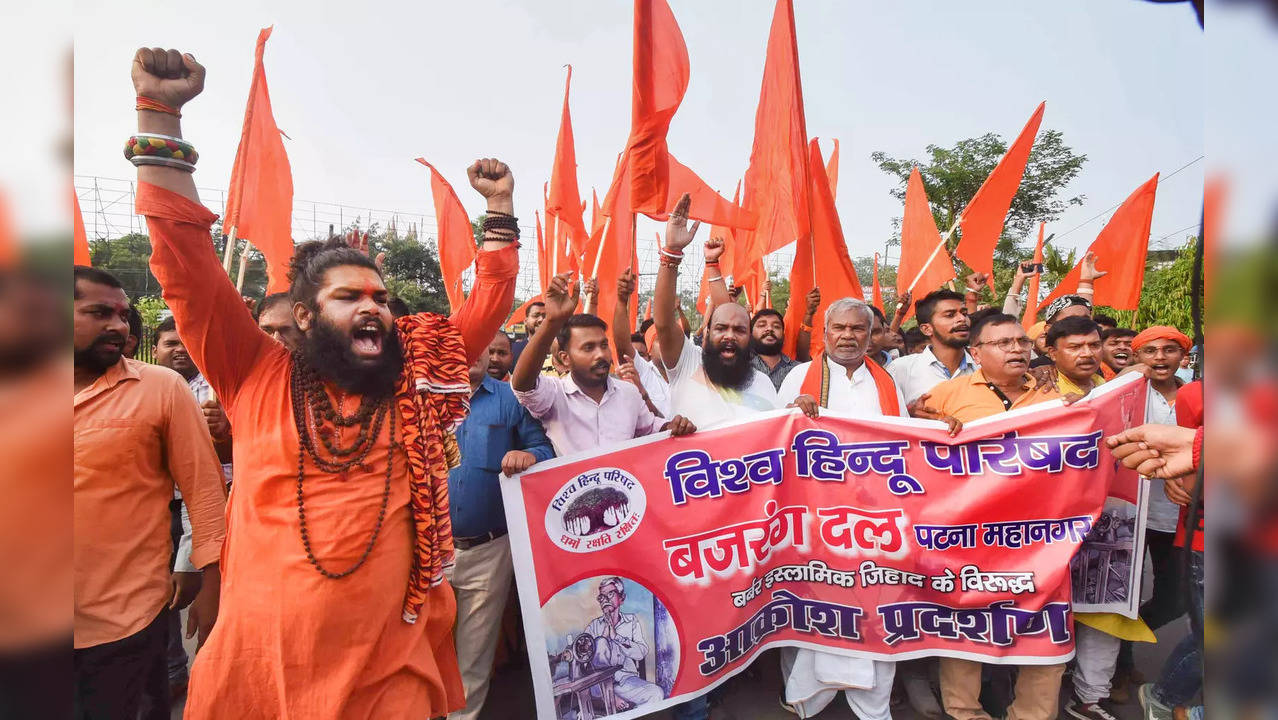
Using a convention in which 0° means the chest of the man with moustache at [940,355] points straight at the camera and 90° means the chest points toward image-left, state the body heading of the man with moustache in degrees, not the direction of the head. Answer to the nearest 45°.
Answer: approximately 315°

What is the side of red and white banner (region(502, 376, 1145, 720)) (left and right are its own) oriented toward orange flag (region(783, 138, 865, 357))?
back

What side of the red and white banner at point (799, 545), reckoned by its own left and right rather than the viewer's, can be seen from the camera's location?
front

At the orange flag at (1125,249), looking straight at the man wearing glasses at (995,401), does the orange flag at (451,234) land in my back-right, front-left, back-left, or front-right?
front-right

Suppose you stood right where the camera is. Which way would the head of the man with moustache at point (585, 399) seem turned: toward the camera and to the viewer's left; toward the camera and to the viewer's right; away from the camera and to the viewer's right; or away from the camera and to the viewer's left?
toward the camera and to the viewer's right

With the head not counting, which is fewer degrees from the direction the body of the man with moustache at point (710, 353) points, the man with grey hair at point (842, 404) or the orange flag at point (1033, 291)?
the man with grey hair

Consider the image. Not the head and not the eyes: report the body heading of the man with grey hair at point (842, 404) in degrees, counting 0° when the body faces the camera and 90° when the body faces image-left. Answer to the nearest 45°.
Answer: approximately 0°

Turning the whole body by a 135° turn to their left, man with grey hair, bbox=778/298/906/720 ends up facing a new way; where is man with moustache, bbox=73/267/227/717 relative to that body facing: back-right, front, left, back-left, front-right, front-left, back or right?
back

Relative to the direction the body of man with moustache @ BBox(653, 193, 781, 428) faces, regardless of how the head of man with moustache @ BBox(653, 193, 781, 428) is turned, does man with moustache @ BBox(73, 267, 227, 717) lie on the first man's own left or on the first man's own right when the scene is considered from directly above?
on the first man's own right

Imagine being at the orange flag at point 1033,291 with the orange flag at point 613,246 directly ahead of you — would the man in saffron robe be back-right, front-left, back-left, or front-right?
front-left

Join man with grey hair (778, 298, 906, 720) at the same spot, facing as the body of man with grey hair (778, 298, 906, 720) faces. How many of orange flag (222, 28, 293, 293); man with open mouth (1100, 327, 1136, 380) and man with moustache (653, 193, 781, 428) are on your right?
2

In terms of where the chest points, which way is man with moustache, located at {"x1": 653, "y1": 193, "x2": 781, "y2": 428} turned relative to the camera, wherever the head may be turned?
toward the camera

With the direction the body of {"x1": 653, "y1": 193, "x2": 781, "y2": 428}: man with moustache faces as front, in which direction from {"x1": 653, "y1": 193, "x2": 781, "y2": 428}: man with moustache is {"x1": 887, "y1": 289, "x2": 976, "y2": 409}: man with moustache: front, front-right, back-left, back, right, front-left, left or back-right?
back-left
